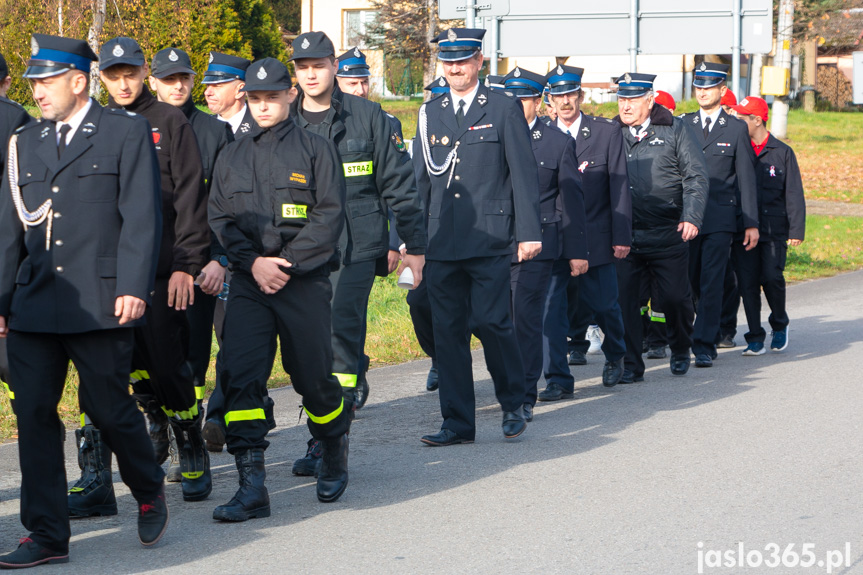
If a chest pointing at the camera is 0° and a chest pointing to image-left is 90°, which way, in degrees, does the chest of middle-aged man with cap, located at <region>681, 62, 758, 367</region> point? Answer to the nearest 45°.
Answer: approximately 45°

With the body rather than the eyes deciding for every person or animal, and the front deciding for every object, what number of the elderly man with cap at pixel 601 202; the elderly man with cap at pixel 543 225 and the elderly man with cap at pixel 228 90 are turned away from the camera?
0

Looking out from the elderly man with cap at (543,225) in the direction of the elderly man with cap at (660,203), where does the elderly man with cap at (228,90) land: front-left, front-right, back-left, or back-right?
back-left

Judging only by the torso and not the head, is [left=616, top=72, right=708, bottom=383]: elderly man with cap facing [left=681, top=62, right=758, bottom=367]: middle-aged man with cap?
no

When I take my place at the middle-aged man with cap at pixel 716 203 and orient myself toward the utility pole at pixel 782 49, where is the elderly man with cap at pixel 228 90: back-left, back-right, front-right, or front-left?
back-left

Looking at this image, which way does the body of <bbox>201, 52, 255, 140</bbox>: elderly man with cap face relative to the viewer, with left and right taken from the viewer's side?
facing the viewer and to the left of the viewer

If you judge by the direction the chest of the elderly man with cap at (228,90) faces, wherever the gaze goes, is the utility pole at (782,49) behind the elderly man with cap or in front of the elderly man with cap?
behind

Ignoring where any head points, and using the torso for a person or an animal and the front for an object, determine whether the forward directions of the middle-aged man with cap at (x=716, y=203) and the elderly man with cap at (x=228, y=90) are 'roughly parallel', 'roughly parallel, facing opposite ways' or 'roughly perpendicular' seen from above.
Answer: roughly parallel

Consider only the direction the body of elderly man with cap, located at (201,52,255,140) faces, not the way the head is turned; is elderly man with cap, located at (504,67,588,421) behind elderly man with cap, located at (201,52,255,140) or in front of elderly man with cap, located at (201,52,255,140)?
behind

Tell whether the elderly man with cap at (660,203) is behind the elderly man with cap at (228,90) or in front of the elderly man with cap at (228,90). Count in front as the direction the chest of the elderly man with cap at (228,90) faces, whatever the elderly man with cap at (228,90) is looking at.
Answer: behind

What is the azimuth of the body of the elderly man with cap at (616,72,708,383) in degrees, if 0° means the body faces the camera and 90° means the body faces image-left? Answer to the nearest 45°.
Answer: approximately 45°

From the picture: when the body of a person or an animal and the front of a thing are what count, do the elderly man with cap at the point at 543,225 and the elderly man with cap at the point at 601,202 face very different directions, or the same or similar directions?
same or similar directions

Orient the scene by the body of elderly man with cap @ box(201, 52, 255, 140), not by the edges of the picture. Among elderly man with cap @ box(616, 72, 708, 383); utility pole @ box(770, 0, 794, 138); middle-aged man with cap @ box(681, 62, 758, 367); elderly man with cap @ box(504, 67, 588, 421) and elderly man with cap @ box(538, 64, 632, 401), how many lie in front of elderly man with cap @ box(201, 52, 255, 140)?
0

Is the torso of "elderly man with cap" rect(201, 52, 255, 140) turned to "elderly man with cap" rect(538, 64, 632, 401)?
no

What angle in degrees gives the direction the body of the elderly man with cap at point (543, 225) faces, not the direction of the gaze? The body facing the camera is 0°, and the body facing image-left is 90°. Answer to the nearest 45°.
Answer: approximately 45°

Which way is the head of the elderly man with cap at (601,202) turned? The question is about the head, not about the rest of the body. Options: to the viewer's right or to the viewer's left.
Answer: to the viewer's left

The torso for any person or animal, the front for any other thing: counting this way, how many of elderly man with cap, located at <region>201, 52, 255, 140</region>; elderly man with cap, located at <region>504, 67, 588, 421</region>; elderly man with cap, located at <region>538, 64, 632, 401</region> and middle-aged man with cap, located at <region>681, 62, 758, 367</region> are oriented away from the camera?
0

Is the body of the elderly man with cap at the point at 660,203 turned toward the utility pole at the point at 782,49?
no

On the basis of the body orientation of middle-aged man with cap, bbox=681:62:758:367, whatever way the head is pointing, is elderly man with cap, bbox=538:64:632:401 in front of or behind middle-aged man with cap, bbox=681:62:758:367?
in front
